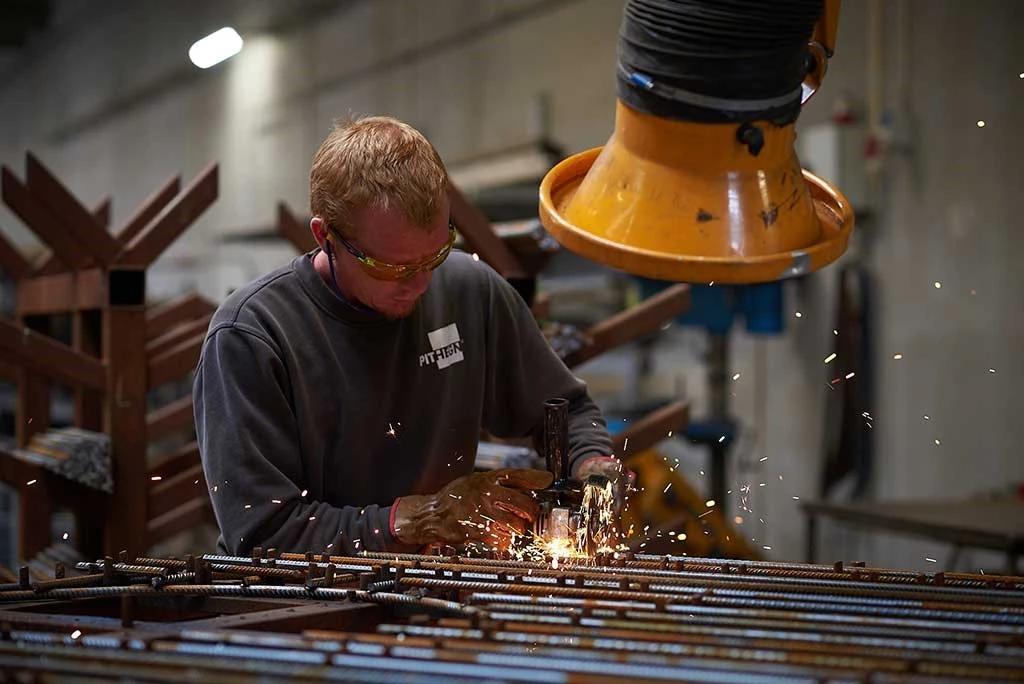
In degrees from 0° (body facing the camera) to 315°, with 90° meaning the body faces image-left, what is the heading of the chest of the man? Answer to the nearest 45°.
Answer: approximately 315°

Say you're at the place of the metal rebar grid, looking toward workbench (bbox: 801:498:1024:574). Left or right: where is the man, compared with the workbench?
left

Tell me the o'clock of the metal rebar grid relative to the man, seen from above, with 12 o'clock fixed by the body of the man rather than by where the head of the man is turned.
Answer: The metal rebar grid is roughly at 1 o'clock from the man.

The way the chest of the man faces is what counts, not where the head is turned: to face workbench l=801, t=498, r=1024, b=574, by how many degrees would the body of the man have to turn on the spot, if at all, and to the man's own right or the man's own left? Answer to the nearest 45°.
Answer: approximately 90° to the man's own left

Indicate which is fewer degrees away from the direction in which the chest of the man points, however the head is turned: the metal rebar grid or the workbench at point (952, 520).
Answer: the metal rebar grid
